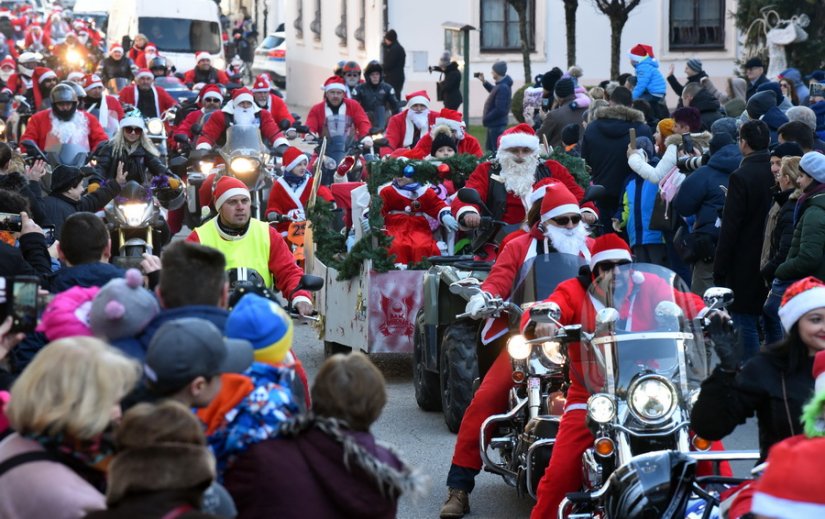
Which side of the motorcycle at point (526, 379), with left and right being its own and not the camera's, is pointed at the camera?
front

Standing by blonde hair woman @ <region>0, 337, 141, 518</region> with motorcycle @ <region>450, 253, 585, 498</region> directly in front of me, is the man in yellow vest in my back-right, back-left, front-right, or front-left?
front-left

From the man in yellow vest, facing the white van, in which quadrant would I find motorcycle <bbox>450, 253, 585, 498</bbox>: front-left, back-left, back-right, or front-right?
back-right

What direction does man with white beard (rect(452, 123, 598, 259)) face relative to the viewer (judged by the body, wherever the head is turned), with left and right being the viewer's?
facing the viewer

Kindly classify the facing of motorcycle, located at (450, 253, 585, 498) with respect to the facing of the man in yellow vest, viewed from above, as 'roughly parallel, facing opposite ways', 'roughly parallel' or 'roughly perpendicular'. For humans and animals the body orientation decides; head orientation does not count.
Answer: roughly parallel

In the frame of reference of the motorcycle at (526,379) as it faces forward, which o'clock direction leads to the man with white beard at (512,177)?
The man with white beard is roughly at 6 o'clock from the motorcycle.

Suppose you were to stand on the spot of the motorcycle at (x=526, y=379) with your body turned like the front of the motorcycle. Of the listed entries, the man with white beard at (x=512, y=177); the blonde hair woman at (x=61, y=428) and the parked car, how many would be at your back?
2

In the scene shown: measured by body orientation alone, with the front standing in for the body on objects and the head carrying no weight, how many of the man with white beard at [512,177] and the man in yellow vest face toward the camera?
2

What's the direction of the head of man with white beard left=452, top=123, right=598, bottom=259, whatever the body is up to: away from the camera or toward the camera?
toward the camera

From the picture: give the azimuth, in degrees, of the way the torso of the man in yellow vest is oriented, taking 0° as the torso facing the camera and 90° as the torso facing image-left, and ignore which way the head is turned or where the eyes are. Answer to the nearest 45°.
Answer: approximately 0°

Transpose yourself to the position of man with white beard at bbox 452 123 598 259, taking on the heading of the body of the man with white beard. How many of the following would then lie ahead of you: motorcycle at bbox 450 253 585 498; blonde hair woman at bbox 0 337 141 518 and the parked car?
2

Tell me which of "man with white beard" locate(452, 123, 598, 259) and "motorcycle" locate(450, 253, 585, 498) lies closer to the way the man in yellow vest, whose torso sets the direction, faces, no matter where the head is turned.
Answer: the motorcycle

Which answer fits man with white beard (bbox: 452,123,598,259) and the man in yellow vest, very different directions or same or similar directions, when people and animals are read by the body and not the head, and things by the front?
same or similar directions

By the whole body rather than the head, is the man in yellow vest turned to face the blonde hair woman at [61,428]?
yes

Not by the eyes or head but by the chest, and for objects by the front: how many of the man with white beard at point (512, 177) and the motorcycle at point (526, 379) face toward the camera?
2

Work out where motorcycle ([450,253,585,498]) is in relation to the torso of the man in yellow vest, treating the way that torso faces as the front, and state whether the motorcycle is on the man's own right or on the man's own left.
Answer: on the man's own left

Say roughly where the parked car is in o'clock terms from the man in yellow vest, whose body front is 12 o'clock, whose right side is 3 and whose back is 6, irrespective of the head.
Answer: The parked car is roughly at 6 o'clock from the man in yellow vest.

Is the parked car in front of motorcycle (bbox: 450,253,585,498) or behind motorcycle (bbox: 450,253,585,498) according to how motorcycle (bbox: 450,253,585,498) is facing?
behind
